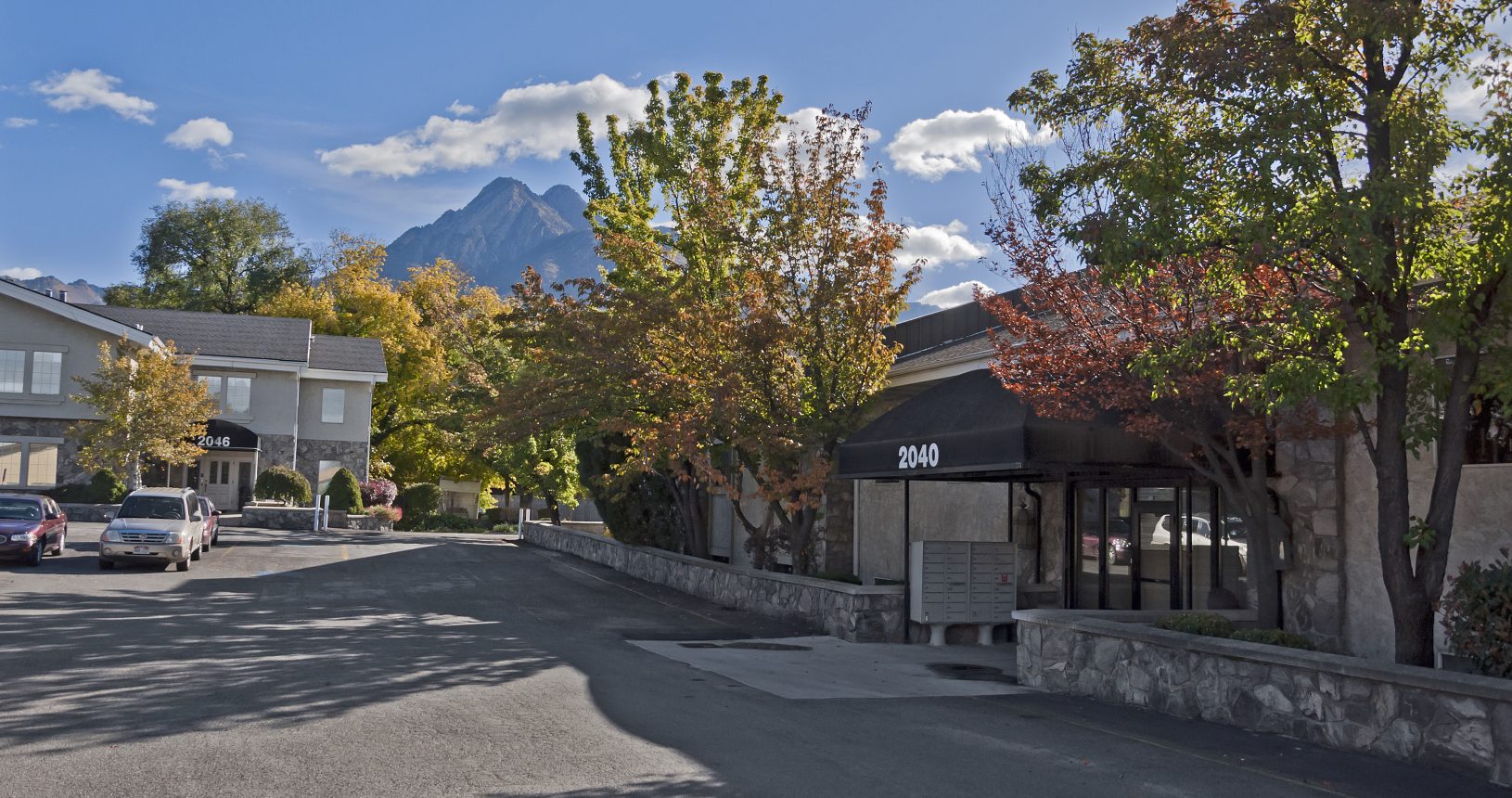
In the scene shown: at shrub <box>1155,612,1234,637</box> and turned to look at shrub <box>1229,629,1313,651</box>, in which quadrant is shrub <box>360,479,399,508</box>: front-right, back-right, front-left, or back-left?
back-left

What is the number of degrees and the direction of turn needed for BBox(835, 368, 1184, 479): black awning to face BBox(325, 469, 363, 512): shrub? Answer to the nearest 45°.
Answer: approximately 90° to its right

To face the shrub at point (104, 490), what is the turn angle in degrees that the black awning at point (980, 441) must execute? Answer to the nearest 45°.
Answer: approximately 90° to its right

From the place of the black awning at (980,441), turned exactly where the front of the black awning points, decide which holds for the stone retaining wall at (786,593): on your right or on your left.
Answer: on your right

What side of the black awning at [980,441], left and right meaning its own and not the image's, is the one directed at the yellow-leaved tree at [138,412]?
right

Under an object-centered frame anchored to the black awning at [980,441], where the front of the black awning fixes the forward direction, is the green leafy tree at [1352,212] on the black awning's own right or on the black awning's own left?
on the black awning's own left

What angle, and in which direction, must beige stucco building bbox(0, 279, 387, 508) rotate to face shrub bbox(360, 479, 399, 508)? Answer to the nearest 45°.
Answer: approximately 90° to its left

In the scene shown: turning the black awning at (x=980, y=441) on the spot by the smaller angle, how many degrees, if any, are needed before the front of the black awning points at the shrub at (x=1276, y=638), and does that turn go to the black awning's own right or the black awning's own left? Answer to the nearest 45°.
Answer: approximately 90° to the black awning's own left

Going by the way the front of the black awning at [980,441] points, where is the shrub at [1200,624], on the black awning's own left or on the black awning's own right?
on the black awning's own left

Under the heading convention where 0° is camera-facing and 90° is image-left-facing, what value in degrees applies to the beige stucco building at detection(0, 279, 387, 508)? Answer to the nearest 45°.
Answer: approximately 0°
